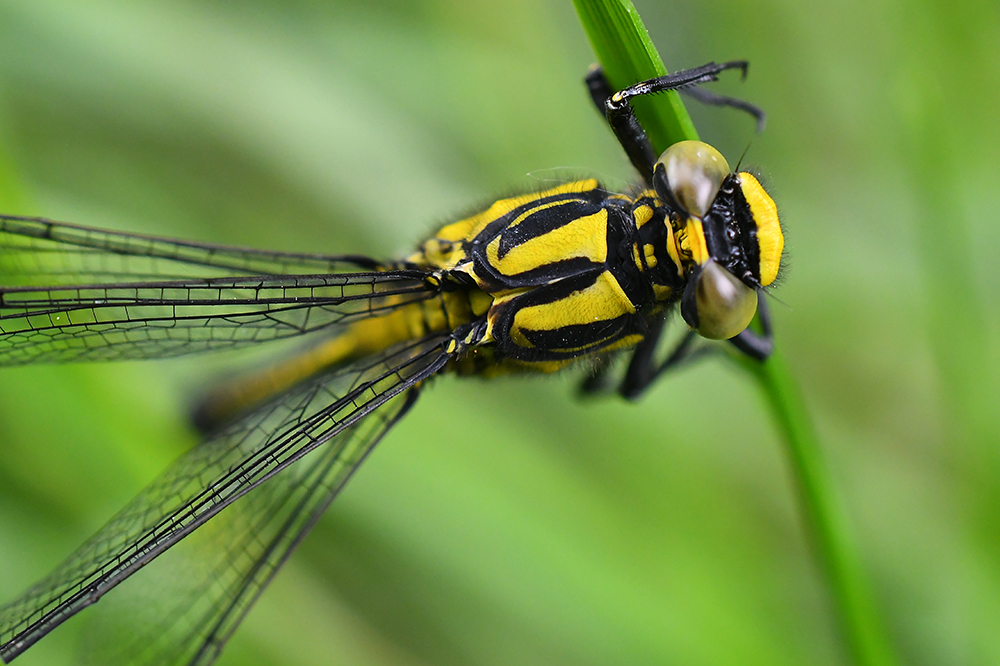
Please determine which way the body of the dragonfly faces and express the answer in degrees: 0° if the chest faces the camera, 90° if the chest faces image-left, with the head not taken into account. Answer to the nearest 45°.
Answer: approximately 270°
